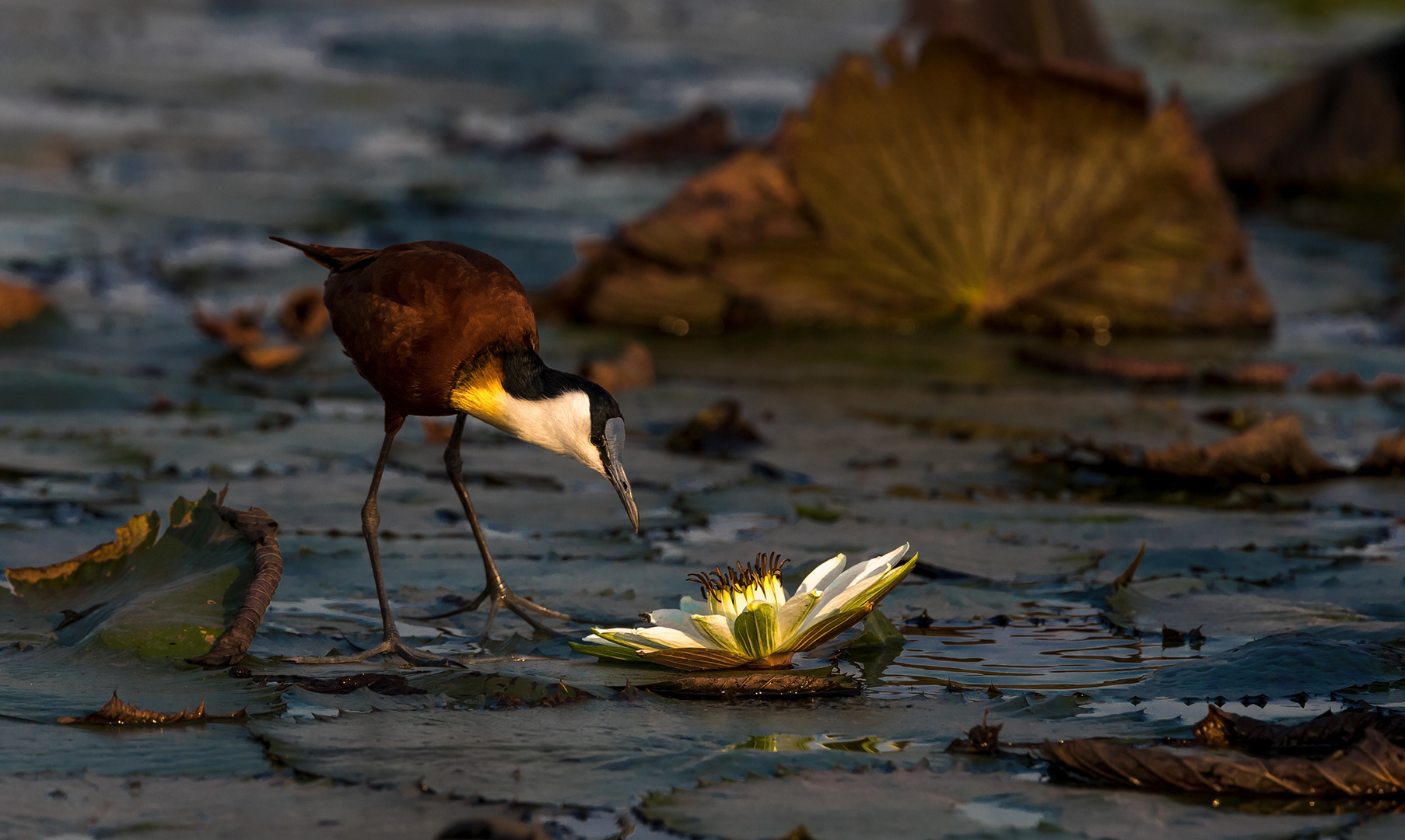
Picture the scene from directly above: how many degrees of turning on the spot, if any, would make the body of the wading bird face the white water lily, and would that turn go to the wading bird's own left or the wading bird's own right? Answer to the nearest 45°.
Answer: approximately 45° to the wading bird's own right

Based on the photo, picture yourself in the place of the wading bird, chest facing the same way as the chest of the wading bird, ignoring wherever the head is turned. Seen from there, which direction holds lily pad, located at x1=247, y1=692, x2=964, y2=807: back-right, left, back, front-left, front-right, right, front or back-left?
right

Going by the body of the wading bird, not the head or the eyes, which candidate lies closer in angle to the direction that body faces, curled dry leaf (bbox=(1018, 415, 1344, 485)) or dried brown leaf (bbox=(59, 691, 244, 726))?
the curled dry leaf

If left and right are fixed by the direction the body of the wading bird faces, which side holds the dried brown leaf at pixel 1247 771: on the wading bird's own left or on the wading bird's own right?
on the wading bird's own right

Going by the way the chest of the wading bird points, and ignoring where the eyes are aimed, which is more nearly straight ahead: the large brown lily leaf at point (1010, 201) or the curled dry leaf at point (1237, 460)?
the curled dry leaf

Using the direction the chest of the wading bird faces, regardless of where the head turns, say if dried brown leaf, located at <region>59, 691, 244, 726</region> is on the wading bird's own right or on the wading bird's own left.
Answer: on the wading bird's own right

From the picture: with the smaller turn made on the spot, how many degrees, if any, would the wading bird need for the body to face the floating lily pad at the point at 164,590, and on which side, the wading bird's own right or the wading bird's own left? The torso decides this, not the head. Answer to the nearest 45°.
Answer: approximately 180°

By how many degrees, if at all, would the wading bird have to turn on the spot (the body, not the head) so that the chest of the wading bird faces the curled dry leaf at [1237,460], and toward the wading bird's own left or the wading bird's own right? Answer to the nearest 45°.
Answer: approximately 45° to the wading bird's own left

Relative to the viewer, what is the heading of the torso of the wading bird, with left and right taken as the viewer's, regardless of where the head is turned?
facing to the right of the viewer

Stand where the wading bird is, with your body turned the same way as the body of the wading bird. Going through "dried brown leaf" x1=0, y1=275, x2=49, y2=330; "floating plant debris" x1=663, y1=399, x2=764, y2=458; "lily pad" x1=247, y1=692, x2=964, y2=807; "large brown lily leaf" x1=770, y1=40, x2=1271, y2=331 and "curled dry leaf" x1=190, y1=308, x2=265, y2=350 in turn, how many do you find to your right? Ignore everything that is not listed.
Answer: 1

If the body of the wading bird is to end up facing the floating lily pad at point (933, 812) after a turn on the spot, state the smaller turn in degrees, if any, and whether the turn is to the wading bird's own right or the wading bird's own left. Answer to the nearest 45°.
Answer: approximately 45° to the wading bird's own right

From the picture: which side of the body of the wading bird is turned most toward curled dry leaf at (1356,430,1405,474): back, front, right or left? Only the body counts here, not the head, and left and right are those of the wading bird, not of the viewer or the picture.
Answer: front

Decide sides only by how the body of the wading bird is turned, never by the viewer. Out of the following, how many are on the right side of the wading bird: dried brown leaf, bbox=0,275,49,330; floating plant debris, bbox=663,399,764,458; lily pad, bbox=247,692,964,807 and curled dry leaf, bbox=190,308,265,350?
1

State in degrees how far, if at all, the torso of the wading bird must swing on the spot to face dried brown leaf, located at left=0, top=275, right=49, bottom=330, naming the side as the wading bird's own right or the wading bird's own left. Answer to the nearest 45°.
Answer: approximately 135° to the wading bird's own left
